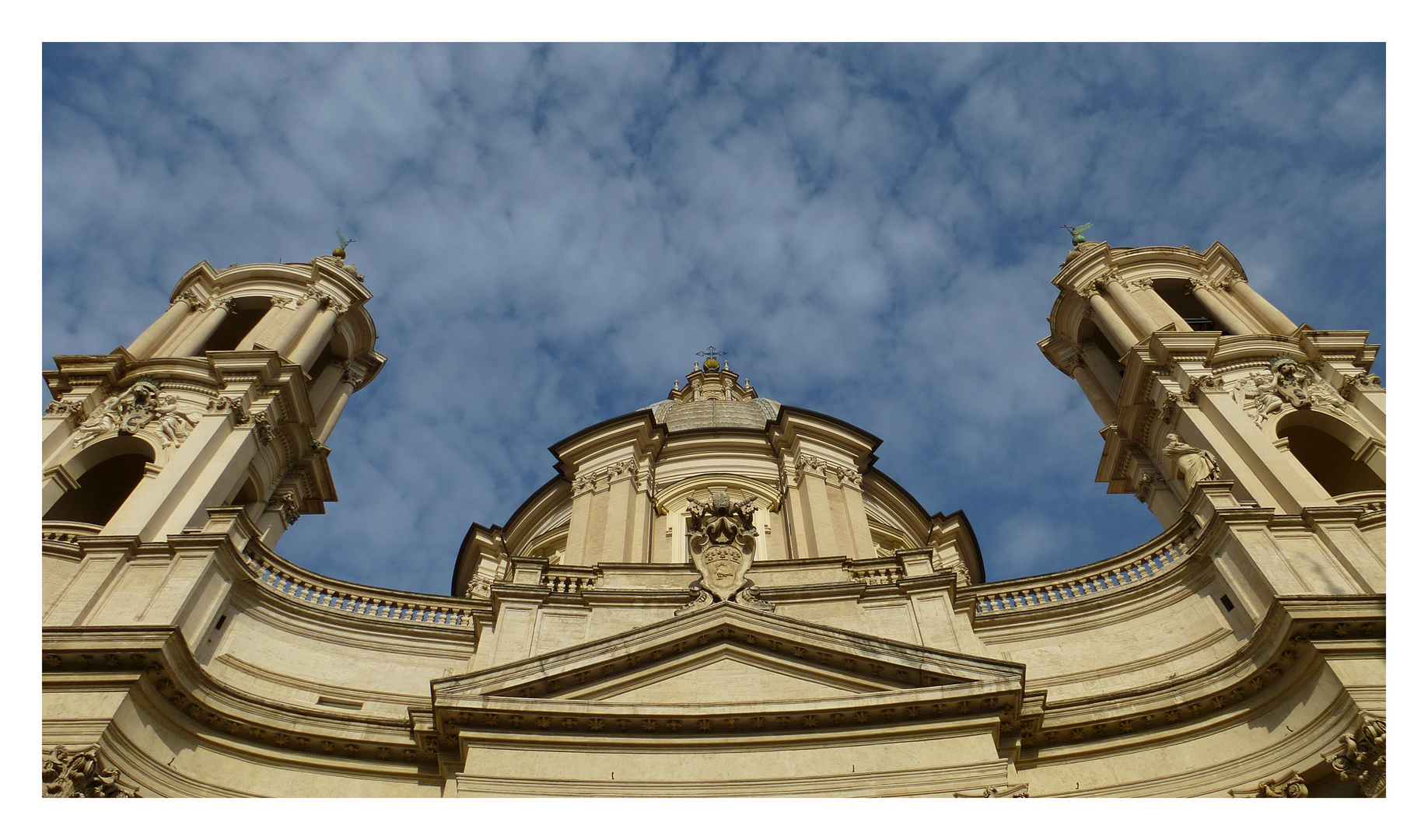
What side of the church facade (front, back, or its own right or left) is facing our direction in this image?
front
